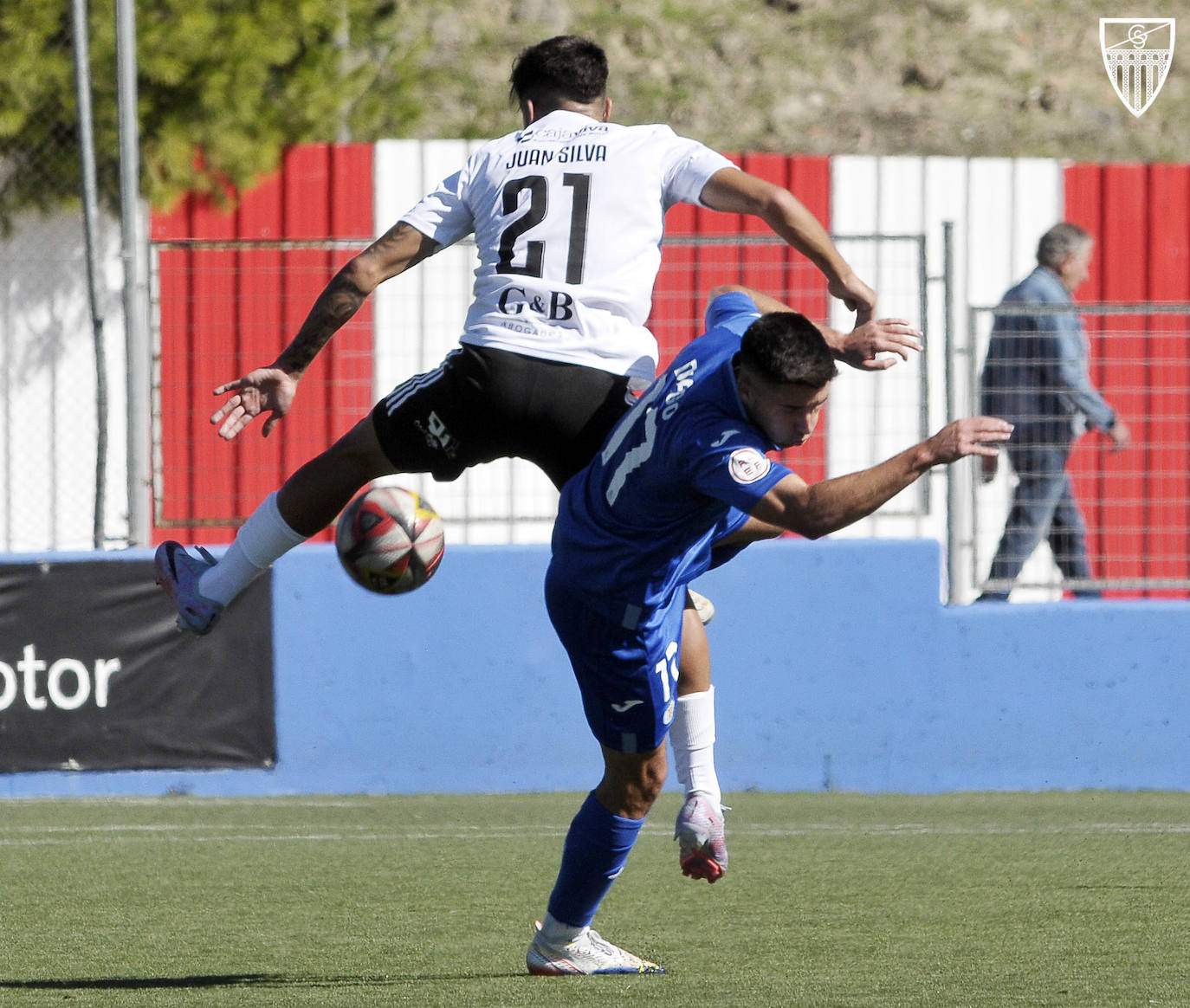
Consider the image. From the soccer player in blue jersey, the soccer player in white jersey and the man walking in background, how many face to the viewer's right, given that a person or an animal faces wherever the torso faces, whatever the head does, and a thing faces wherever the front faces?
2

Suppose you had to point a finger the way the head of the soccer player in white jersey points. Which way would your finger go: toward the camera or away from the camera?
away from the camera

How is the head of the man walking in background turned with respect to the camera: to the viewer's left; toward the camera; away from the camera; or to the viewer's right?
to the viewer's right

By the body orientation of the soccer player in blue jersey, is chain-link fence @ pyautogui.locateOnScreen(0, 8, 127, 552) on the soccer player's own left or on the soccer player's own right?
on the soccer player's own left

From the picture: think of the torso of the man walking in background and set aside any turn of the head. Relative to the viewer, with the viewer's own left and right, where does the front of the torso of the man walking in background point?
facing to the right of the viewer

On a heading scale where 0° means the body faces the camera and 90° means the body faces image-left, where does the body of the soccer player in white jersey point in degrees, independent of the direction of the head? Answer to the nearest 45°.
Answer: approximately 180°

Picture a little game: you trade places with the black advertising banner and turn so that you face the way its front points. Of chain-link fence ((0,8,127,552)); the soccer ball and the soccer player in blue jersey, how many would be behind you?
1

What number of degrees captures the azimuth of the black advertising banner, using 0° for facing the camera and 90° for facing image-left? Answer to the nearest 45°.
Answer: approximately 0°

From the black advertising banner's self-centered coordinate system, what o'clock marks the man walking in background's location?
The man walking in background is roughly at 9 o'clock from the black advertising banner.

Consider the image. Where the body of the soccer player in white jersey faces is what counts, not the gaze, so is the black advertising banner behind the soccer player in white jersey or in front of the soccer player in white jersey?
in front

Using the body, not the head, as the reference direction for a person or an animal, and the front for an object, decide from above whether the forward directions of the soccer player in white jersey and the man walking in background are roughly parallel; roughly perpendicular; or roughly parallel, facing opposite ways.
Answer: roughly perpendicular

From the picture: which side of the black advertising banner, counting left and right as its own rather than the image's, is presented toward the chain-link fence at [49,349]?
back
